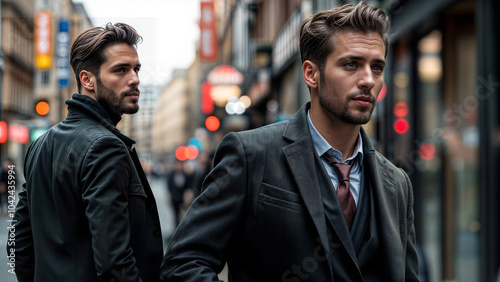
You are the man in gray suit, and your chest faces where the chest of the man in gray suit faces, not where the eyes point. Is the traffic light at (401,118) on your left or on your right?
on your left

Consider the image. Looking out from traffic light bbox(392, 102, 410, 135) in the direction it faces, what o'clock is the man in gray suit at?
The man in gray suit is roughly at 12 o'clock from the traffic light.

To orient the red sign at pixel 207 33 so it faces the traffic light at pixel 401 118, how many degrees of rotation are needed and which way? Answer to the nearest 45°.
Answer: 0° — it already faces it

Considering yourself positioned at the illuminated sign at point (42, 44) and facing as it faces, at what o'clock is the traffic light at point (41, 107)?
The traffic light is roughly at 12 o'clock from the illuminated sign.

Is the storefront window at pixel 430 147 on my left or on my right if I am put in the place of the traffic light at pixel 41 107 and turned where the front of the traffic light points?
on my left

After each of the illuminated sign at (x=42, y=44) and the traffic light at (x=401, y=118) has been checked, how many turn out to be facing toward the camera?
2

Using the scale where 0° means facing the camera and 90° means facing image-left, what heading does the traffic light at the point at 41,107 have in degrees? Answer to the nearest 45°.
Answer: approximately 0°

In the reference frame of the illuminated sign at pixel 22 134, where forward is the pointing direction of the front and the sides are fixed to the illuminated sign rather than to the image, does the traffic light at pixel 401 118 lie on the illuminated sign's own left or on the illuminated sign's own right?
on the illuminated sign's own left
